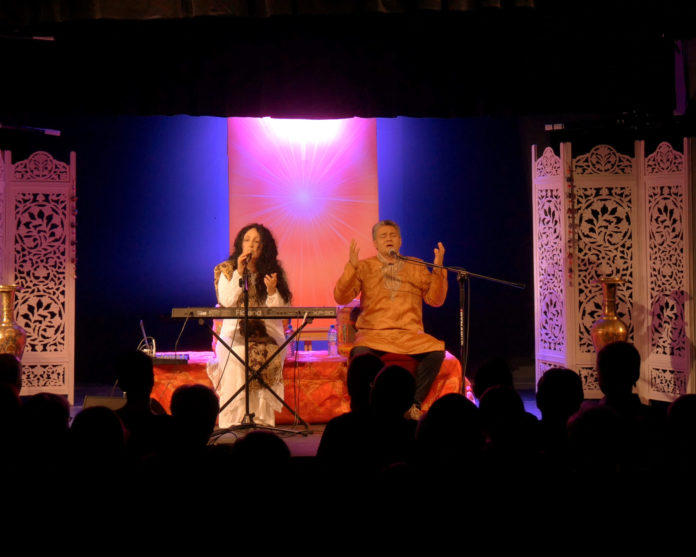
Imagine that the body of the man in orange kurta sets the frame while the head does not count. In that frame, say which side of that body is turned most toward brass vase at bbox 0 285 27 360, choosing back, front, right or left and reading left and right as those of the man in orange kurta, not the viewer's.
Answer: right

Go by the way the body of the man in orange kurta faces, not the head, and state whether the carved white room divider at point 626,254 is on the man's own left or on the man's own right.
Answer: on the man's own left

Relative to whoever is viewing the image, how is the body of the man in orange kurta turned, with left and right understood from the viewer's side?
facing the viewer

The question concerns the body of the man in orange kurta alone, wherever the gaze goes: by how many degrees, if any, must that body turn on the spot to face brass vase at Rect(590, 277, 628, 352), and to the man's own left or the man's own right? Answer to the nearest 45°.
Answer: approximately 90° to the man's own left

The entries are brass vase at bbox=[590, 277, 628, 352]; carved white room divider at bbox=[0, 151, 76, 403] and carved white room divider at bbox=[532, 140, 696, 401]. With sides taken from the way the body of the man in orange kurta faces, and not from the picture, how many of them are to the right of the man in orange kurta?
1

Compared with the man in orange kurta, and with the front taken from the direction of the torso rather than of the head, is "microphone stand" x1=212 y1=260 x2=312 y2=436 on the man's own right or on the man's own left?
on the man's own right

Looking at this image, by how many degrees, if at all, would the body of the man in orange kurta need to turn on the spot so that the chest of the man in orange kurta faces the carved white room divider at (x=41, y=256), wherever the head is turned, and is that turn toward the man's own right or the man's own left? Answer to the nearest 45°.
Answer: approximately 90° to the man's own right

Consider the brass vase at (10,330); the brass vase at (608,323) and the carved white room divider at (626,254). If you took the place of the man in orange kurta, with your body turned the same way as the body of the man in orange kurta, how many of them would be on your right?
1

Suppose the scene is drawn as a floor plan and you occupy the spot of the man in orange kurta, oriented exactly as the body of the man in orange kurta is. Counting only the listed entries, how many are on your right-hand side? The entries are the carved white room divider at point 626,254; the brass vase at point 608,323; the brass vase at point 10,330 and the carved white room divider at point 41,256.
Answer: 2

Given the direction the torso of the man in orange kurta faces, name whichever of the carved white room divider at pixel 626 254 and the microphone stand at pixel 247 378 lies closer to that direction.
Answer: the microphone stand
